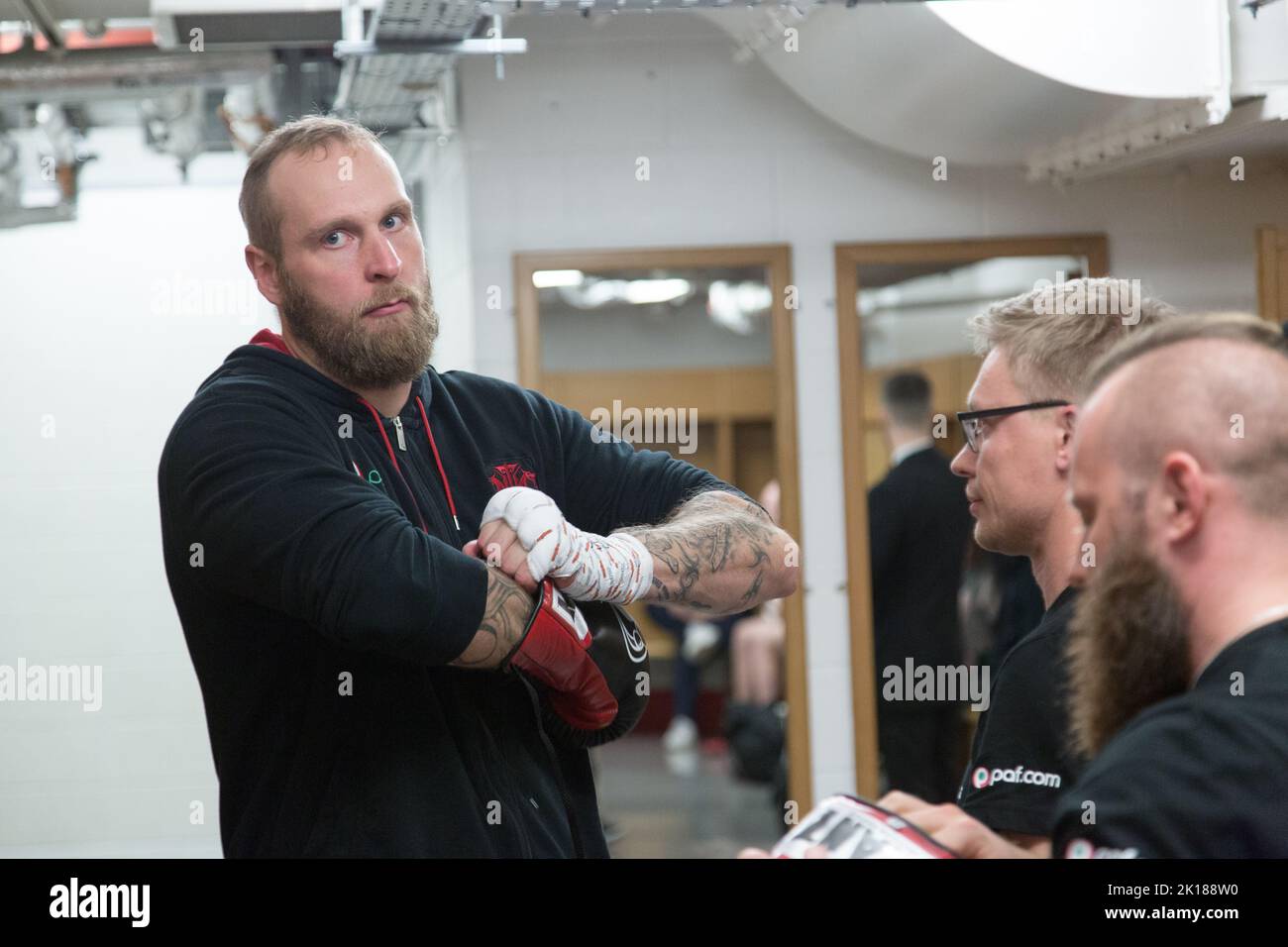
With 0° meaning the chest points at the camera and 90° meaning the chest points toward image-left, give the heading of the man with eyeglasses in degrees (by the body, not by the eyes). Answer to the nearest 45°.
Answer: approximately 90°

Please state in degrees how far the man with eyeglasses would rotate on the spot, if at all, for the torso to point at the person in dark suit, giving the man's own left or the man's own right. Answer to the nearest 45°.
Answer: approximately 90° to the man's own right

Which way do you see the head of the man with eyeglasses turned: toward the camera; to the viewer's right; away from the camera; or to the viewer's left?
to the viewer's left

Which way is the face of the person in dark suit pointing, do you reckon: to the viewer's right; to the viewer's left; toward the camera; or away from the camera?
away from the camera
